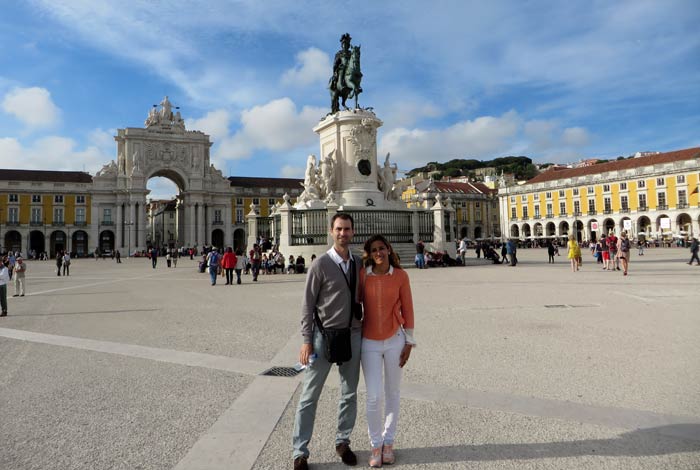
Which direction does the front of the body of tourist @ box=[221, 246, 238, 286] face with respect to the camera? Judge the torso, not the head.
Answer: away from the camera

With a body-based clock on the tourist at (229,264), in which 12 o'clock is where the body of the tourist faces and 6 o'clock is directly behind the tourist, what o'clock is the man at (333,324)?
The man is roughly at 6 o'clock from the tourist.

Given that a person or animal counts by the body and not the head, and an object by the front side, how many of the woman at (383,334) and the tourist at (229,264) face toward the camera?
1

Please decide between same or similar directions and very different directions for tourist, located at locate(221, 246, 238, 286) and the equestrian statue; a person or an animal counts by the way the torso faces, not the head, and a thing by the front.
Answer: very different directions

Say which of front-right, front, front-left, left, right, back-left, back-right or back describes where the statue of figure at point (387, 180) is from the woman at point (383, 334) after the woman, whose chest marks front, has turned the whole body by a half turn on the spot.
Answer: front

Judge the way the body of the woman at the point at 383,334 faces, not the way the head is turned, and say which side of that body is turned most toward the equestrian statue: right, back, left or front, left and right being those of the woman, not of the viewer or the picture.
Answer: back

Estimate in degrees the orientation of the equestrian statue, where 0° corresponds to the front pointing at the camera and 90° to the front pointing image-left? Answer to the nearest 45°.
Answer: approximately 315°

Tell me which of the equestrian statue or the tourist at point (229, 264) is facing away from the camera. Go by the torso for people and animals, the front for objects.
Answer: the tourist
